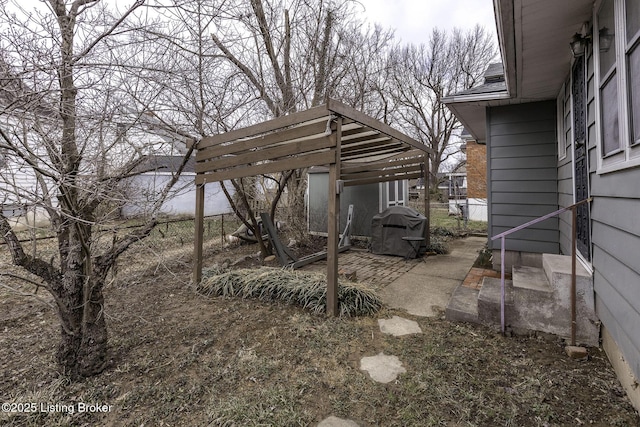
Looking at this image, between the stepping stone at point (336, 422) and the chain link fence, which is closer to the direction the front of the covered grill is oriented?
the stepping stone

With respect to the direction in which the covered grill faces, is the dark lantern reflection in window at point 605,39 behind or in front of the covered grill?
in front

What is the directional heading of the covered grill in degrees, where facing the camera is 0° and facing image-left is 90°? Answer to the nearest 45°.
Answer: approximately 0°

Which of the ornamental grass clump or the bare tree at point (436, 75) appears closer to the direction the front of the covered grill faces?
the ornamental grass clump

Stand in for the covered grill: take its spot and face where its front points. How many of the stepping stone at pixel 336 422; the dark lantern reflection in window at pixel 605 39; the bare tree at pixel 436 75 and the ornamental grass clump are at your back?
1

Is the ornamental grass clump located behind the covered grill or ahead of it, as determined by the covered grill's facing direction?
ahead

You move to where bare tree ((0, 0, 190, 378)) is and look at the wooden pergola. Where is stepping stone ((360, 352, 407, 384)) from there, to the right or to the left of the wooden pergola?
right

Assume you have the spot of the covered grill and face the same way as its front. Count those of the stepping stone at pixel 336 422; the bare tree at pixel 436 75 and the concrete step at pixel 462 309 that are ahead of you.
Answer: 2

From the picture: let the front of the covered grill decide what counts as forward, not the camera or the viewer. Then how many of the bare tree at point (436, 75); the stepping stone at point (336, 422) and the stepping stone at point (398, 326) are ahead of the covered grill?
2

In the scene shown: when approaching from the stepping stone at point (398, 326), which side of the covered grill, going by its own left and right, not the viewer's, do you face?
front

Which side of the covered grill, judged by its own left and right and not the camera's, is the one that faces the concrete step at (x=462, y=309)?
front

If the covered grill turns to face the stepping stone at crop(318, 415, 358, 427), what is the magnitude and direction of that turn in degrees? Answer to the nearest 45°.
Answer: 0° — it already faces it
